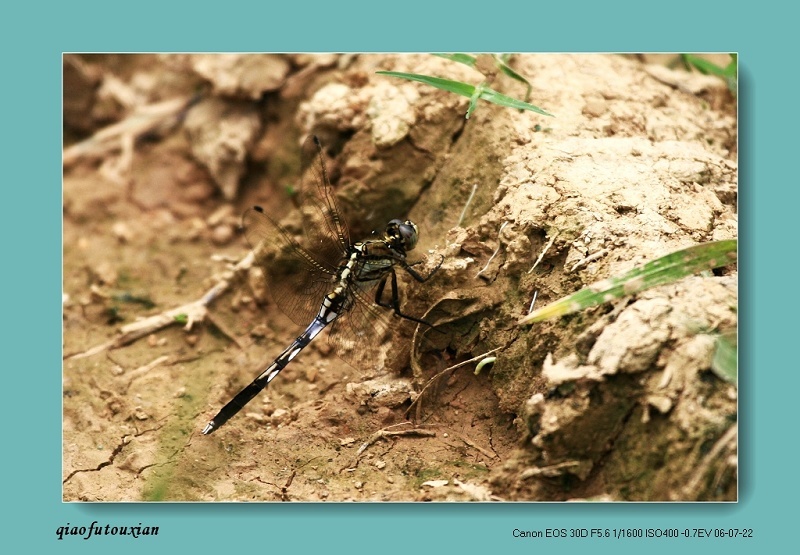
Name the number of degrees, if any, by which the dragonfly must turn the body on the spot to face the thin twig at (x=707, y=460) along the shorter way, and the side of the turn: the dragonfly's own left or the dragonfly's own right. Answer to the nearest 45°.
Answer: approximately 45° to the dragonfly's own right

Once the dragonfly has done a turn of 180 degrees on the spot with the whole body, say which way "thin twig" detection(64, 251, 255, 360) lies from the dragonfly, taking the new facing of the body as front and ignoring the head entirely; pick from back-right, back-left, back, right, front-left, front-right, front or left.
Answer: front-right

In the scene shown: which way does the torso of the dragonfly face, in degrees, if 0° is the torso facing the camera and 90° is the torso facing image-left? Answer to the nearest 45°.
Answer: approximately 270°
